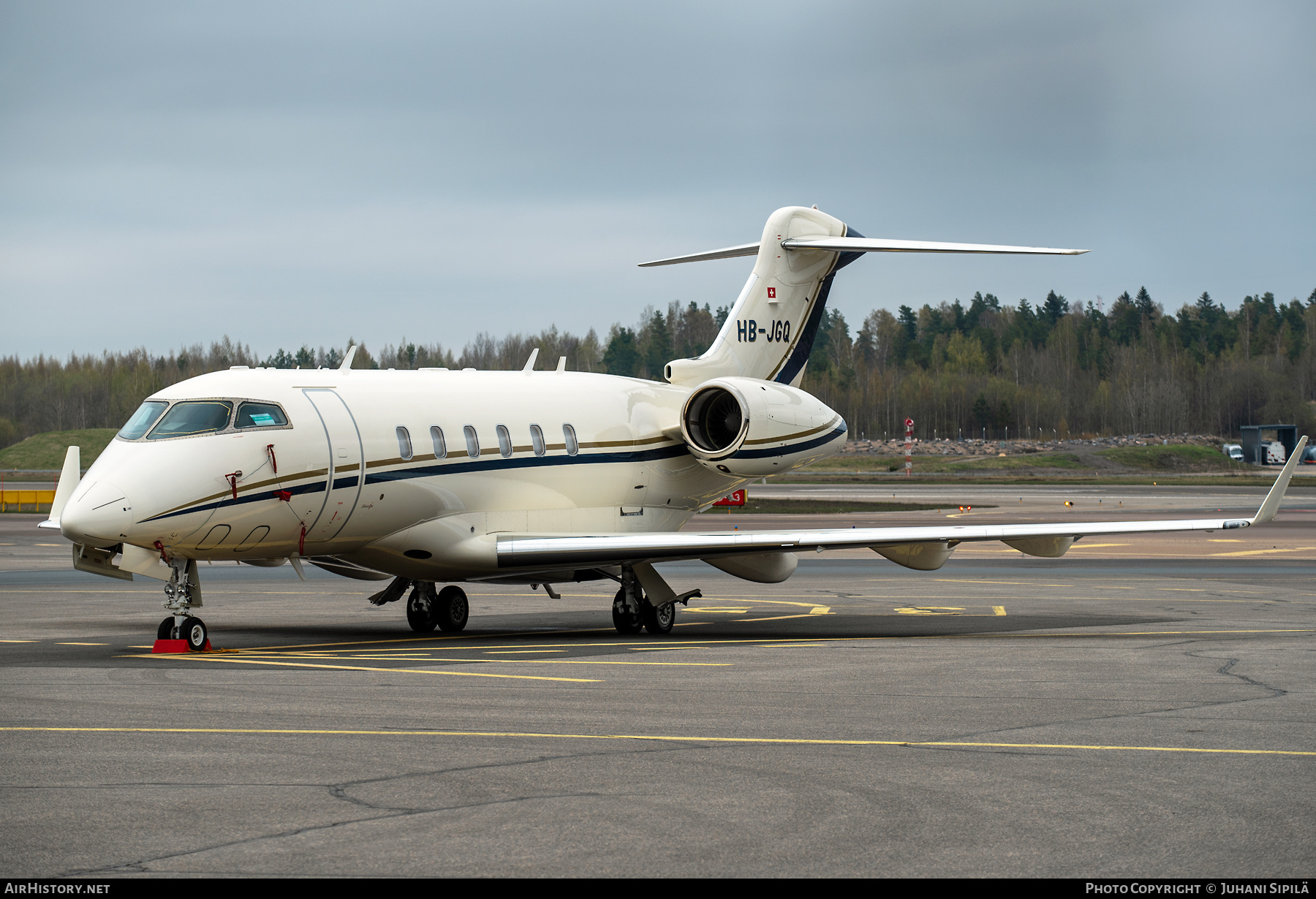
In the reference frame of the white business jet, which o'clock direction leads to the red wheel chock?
The red wheel chock is roughly at 12 o'clock from the white business jet.

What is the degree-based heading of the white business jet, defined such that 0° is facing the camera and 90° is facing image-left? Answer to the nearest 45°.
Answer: approximately 45°
